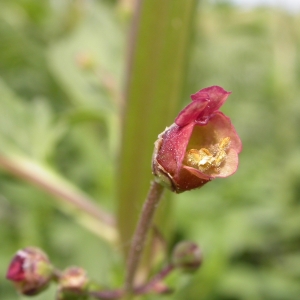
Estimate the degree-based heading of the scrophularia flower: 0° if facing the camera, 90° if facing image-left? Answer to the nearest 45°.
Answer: approximately 315°

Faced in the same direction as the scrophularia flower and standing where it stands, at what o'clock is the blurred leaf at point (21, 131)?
The blurred leaf is roughly at 6 o'clock from the scrophularia flower.
